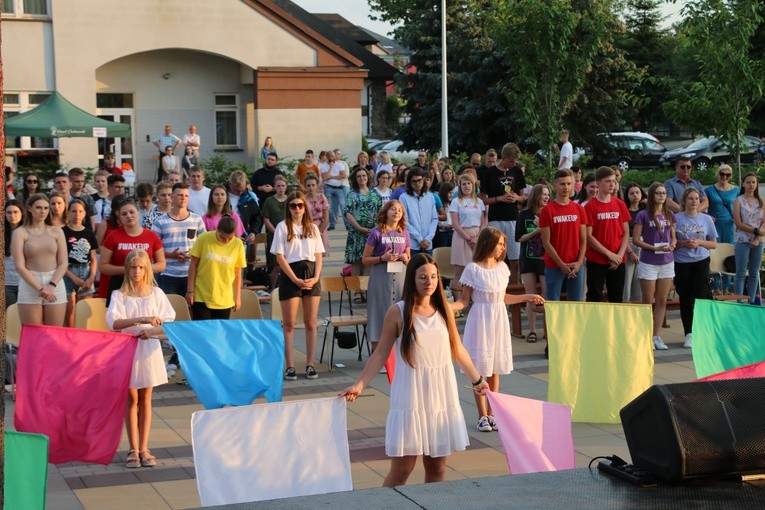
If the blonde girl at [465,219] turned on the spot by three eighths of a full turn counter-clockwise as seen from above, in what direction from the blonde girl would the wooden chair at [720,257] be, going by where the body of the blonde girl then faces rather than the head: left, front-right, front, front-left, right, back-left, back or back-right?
front-right

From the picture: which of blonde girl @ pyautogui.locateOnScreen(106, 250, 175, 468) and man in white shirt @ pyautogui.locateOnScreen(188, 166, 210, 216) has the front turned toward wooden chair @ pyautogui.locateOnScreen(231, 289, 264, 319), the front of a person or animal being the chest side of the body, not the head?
the man in white shirt

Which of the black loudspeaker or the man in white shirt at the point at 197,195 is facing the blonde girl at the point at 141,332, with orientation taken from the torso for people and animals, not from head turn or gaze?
the man in white shirt

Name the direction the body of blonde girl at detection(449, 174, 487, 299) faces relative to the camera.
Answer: toward the camera

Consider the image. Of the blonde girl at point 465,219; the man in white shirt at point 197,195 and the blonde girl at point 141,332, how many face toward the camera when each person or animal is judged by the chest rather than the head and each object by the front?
3

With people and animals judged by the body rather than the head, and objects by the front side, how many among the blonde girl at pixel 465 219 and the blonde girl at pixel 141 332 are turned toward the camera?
2

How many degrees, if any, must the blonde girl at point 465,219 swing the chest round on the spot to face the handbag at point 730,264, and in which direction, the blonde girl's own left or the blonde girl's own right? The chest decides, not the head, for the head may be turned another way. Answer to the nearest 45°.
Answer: approximately 90° to the blonde girl's own left

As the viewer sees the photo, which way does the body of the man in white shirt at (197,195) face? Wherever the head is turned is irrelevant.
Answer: toward the camera

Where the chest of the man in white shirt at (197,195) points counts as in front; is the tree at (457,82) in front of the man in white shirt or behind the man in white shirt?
behind

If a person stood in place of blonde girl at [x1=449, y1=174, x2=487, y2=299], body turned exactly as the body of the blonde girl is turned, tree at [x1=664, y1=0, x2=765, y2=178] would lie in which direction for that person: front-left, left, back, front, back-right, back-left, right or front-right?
back-left

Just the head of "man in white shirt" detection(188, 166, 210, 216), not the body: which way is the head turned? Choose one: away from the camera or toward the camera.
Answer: toward the camera

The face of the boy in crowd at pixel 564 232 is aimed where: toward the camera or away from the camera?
toward the camera

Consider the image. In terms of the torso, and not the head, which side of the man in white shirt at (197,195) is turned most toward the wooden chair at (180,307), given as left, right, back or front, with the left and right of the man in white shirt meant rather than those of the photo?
front

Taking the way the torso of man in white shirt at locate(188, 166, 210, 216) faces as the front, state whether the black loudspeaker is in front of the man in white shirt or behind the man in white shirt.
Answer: in front
